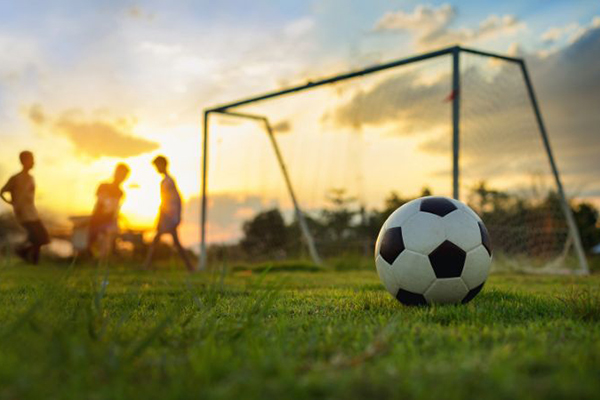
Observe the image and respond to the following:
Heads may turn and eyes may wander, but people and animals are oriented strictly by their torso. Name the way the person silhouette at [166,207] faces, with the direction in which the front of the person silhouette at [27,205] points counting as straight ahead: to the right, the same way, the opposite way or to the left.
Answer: the opposite way

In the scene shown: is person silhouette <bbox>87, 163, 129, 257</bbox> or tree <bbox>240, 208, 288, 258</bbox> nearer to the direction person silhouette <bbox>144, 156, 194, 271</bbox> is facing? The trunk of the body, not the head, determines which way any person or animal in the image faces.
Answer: the person silhouette

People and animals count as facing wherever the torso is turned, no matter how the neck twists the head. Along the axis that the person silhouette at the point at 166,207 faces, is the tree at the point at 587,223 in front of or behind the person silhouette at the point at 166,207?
behind

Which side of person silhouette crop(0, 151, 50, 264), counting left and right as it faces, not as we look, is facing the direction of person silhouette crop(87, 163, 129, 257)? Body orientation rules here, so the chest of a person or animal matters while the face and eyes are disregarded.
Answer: front

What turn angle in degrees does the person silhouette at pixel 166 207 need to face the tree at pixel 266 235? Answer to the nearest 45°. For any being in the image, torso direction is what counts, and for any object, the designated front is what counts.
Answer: approximately 135° to its right

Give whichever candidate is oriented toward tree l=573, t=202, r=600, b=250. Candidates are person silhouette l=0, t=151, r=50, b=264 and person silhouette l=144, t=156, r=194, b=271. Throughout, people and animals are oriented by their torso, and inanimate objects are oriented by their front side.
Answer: person silhouette l=0, t=151, r=50, b=264

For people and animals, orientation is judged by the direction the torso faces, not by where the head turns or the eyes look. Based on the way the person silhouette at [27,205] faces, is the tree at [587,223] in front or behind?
in front

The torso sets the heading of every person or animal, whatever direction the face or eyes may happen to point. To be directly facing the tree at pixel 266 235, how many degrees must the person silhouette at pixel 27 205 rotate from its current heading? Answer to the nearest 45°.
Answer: approximately 45° to its left

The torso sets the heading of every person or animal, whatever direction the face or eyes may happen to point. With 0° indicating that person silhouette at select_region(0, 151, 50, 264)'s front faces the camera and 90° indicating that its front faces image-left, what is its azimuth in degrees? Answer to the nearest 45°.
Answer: approximately 270°

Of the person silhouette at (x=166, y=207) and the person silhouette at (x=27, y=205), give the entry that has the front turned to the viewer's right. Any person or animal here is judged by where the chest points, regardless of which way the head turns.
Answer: the person silhouette at (x=27, y=205)

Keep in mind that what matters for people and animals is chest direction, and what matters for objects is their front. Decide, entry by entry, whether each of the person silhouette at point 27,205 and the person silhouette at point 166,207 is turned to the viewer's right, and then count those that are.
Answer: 1

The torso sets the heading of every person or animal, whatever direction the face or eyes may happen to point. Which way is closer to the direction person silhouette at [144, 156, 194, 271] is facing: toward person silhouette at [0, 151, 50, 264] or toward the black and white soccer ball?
the person silhouette

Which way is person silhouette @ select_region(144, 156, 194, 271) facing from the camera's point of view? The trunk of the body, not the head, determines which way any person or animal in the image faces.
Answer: to the viewer's left
